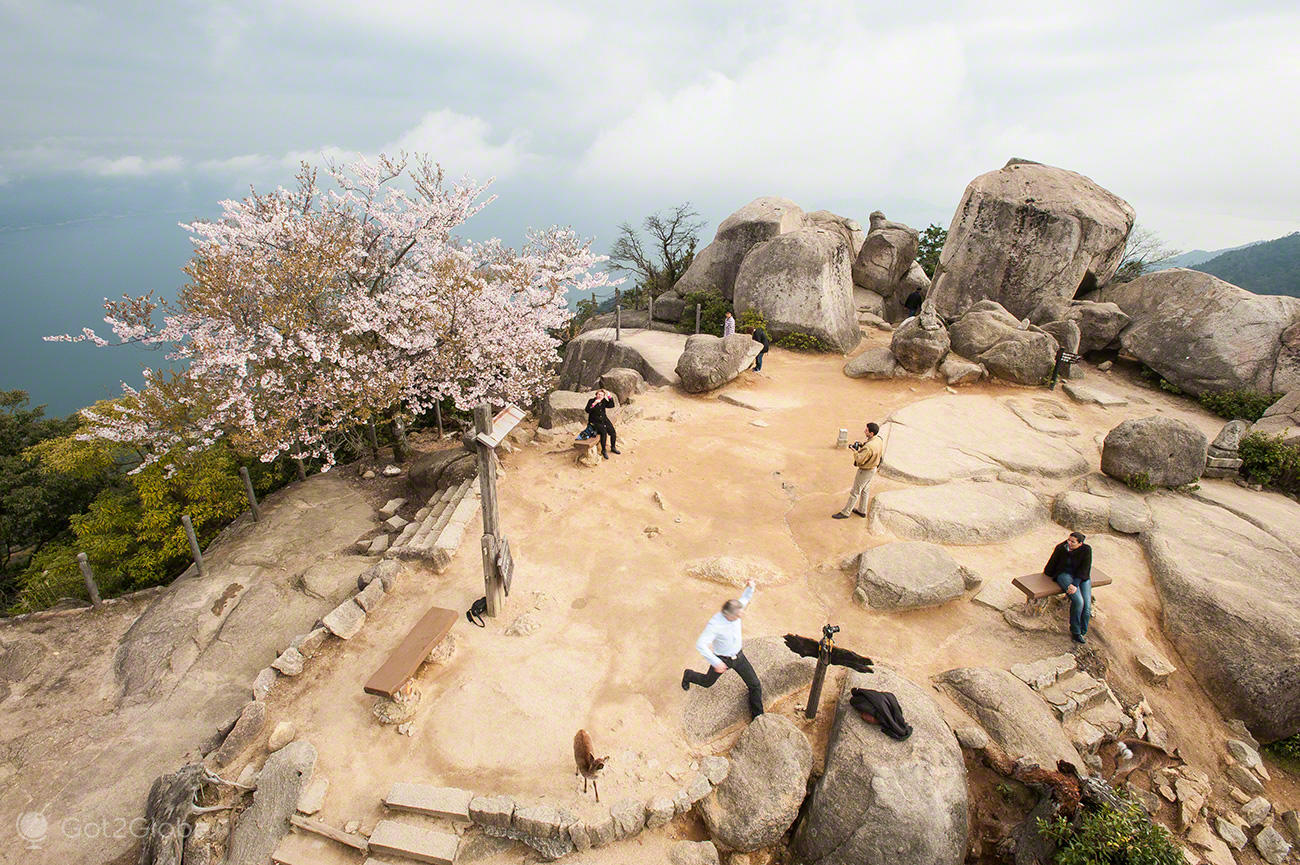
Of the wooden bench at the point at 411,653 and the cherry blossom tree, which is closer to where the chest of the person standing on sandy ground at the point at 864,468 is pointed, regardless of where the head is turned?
the cherry blossom tree

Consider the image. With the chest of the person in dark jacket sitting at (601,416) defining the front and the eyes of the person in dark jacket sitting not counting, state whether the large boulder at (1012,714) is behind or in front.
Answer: in front

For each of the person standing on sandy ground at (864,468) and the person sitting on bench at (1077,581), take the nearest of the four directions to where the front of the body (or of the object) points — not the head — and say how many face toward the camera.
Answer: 1

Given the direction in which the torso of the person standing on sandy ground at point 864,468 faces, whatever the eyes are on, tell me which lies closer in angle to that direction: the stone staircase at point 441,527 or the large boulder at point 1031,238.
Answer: the stone staircase

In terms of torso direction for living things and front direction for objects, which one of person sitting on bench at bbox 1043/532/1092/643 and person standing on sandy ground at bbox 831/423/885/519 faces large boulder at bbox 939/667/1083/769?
the person sitting on bench

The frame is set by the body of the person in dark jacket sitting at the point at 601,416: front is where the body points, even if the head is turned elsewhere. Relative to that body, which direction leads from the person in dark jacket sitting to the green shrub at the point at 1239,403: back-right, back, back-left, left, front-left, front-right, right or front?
front-left

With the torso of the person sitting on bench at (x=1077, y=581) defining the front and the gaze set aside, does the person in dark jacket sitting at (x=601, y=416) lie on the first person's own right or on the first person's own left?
on the first person's own right

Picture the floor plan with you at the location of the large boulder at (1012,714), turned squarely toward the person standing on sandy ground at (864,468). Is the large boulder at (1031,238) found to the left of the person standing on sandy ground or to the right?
right

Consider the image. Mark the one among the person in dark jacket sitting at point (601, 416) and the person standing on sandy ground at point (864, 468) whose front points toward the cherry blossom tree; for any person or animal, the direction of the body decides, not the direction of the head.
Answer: the person standing on sandy ground

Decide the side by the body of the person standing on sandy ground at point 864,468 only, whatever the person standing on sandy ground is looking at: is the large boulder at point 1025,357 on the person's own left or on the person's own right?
on the person's own right

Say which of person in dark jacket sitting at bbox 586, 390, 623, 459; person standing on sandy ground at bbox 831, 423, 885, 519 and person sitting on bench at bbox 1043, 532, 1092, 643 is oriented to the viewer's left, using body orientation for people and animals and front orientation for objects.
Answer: the person standing on sandy ground

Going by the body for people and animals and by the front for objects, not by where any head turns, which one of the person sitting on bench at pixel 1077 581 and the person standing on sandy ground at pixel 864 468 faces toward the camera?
the person sitting on bench

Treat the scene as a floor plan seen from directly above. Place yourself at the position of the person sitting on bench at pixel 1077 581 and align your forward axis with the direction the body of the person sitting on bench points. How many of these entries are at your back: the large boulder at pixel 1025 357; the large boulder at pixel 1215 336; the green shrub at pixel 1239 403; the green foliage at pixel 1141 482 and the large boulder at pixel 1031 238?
5

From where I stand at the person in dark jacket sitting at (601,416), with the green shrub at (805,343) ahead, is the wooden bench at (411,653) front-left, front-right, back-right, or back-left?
back-right

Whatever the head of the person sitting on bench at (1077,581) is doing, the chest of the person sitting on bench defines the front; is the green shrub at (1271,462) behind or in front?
behind

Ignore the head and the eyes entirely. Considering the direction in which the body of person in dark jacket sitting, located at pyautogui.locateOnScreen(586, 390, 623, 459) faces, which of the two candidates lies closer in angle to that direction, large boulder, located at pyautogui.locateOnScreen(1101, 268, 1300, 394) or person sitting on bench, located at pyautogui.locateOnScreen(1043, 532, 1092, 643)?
the person sitting on bench

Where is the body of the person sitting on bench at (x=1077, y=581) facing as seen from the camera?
toward the camera

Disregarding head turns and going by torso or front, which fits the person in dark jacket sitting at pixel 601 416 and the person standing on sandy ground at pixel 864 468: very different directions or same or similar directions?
very different directions

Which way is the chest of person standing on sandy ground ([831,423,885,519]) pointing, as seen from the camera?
to the viewer's left

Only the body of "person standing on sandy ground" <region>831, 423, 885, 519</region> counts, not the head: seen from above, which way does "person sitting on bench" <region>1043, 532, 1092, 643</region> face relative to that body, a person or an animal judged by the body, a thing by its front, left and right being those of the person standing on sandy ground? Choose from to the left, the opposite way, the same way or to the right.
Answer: to the left
